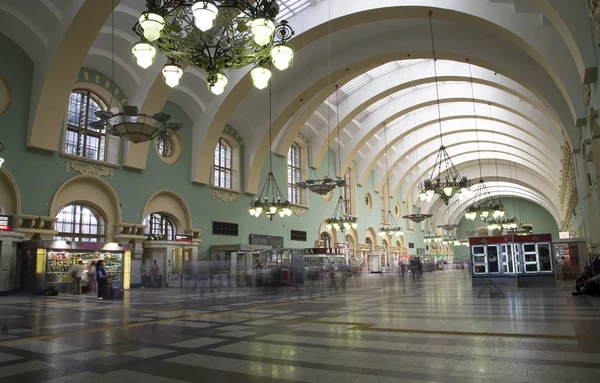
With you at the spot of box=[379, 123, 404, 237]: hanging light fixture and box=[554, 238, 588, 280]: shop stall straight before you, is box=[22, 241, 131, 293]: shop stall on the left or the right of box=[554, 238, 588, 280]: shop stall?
right

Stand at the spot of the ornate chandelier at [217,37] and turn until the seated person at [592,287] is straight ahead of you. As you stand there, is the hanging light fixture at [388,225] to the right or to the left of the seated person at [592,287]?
left
